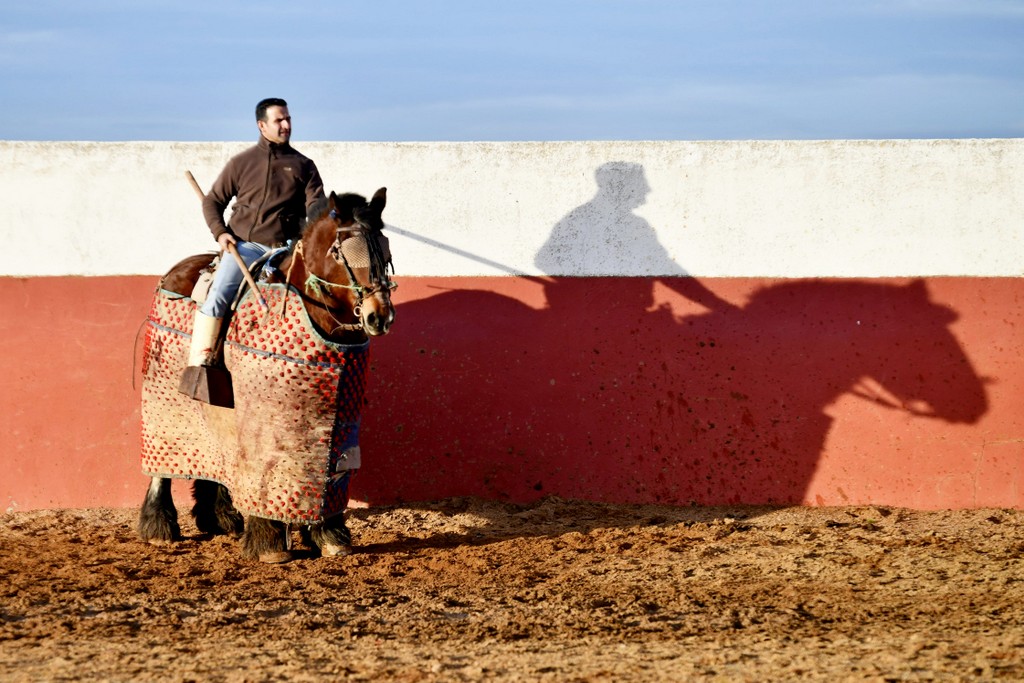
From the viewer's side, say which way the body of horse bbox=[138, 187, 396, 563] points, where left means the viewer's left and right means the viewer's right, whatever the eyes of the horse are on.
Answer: facing the viewer and to the right of the viewer
